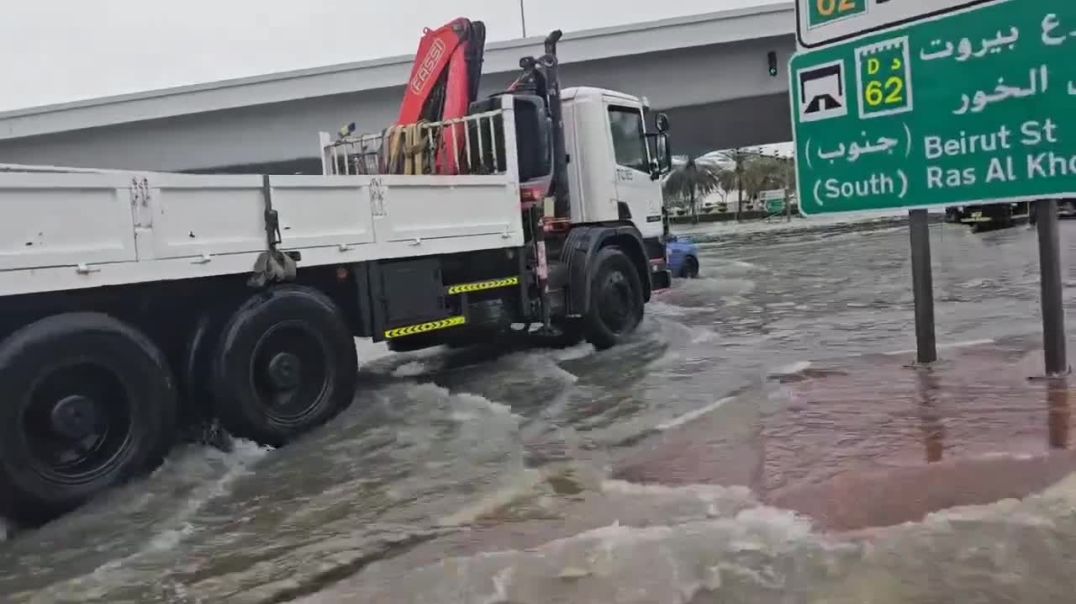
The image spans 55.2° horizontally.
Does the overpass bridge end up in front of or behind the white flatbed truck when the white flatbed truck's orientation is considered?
in front

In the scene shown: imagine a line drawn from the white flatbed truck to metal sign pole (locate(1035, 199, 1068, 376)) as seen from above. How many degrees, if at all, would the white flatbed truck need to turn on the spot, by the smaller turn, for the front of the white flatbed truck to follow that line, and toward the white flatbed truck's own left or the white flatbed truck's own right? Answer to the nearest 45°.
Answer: approximately 45° to the white flatbed truck's own right

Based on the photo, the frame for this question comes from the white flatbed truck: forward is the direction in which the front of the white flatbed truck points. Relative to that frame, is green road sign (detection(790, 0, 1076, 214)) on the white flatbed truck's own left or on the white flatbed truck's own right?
on the white flatbed truck's own right

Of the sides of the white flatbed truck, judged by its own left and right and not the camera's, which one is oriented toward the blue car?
front

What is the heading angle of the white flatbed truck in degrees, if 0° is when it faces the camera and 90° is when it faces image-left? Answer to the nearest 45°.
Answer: approximately 225°
